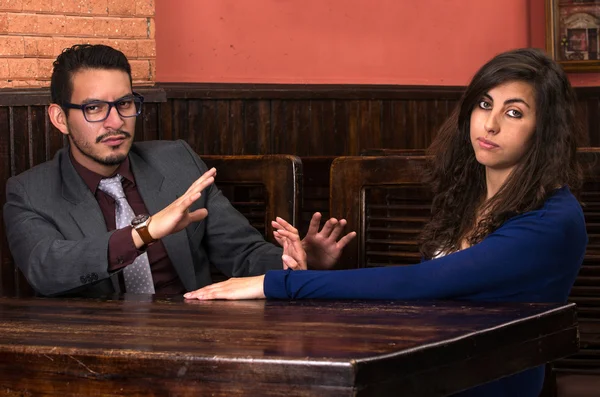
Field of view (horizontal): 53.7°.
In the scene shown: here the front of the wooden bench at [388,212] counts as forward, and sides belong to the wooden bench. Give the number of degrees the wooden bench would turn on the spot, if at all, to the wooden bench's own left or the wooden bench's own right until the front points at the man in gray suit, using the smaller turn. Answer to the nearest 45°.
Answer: approximately 90° to the wooden bench's own right

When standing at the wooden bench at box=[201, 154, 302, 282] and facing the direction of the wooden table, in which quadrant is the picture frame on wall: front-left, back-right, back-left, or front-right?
back-left

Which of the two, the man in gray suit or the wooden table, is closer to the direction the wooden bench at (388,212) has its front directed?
the wooden table

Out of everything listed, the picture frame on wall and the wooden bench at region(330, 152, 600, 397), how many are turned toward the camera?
2

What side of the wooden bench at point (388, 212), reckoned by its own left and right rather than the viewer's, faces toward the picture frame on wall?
back

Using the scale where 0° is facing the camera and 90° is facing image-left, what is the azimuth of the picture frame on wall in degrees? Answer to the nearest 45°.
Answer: approximately 0°

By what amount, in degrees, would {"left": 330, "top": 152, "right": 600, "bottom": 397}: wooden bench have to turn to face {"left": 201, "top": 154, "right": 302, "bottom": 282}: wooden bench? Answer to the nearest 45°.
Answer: approximately 90° to its right

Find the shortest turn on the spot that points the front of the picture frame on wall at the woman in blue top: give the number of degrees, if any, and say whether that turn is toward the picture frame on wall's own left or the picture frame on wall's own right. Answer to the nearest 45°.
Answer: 0° — it already faces them

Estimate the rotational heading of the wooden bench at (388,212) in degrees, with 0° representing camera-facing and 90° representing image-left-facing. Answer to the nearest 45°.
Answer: approximately 0°
